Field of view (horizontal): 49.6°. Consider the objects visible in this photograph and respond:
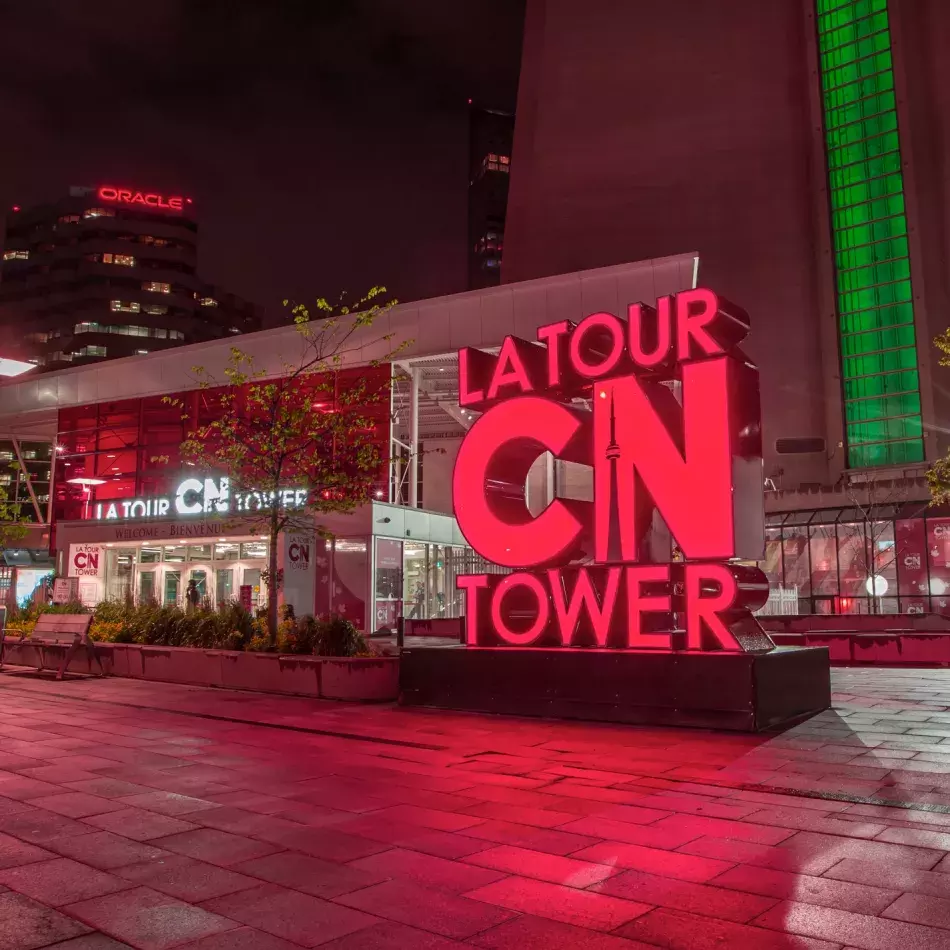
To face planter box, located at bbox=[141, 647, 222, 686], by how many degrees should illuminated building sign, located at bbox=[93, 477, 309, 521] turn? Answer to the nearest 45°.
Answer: approximately 45° to its left

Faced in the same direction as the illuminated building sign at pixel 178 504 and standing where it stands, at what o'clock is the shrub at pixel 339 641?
The shrub is roughly at 10 o'clock from the illuminated building sign.

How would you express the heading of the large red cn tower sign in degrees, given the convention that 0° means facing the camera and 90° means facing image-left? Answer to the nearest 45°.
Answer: approximately 45°

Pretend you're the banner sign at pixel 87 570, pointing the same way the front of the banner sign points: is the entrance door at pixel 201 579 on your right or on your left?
on your left

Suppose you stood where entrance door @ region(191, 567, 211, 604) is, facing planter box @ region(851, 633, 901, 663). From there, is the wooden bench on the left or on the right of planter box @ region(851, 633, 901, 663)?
right

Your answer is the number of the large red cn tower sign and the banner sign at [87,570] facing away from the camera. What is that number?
0

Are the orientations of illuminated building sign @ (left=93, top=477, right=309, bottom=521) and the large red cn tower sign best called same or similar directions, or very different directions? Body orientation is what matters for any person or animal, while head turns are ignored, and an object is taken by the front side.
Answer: same or similar directions

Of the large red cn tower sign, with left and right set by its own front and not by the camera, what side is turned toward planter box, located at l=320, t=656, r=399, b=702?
right

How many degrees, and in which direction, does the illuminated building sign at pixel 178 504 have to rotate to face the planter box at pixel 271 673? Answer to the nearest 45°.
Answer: approximately 45° to its left

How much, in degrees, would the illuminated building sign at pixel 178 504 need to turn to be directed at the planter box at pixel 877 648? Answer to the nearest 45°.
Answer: approximately 90° to its left

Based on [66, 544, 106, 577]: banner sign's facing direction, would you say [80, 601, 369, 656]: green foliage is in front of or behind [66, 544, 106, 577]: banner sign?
in front

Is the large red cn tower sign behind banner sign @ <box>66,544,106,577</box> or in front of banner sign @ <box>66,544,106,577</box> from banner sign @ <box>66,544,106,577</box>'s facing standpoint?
in front

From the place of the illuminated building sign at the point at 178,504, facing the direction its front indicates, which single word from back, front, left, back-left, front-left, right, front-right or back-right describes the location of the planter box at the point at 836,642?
left

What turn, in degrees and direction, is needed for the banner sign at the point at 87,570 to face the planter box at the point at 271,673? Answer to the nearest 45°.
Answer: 0° — it already faces it

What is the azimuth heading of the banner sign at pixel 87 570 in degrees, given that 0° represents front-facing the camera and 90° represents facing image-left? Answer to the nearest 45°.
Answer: approximately 0°

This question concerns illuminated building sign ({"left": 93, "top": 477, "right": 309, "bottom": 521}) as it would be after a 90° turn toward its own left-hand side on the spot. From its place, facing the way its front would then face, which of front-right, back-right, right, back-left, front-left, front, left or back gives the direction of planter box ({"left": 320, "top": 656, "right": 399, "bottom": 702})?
front-right

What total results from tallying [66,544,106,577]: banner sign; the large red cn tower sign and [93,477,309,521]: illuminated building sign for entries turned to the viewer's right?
0
